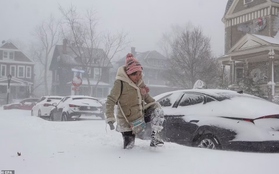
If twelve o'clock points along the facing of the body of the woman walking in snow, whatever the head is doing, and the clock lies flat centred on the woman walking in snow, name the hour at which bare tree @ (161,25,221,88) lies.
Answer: The bare tree is roughly at 8 o'clock from the woman walking in snow.

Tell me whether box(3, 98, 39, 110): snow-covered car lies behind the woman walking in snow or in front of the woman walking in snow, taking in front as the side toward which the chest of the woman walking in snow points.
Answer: behind

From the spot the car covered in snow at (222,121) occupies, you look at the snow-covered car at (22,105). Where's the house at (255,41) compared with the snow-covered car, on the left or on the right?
right

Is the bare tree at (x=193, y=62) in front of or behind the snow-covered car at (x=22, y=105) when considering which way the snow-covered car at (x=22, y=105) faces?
behind

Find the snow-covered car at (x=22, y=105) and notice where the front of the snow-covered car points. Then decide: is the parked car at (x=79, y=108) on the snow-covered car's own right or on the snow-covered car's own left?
on the snow-covered car's own left

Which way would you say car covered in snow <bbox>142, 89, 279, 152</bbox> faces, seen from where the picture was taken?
facing away from the viewer and to the left of the viewer

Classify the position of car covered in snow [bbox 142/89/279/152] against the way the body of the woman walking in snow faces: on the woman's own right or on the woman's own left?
on the woman's own left

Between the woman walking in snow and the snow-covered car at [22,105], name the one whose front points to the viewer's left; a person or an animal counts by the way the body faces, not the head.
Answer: the snow-covered car

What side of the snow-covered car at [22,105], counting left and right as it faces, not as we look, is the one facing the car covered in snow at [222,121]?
left

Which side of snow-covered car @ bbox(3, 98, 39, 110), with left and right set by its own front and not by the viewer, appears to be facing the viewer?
left
